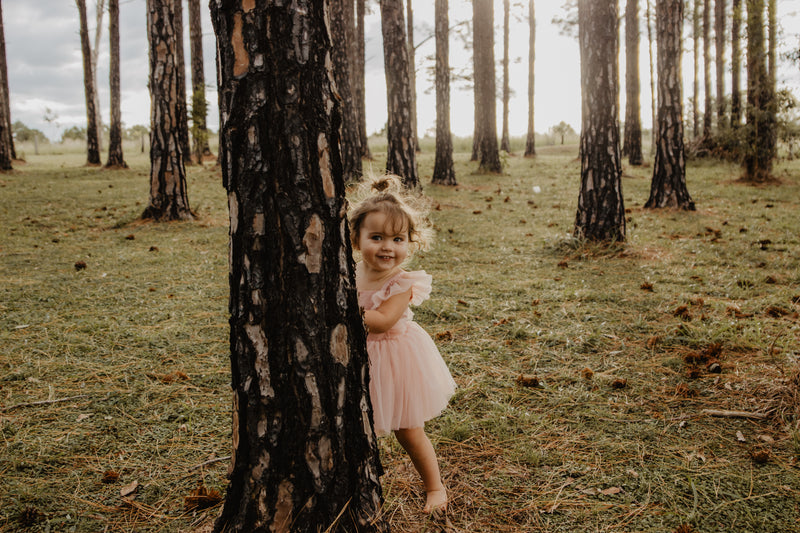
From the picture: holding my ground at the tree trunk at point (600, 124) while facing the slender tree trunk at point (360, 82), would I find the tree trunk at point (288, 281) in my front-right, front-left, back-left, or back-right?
back-left

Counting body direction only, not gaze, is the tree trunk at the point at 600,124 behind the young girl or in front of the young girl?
behind

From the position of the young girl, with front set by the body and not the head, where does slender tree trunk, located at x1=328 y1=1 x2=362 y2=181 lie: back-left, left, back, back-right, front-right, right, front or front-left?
back-right

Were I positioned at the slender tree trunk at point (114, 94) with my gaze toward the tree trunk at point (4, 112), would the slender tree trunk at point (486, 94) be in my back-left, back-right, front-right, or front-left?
back-left

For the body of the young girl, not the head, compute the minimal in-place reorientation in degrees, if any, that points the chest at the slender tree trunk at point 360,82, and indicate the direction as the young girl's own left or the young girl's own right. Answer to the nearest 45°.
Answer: approximately 135° to the young girl's own right

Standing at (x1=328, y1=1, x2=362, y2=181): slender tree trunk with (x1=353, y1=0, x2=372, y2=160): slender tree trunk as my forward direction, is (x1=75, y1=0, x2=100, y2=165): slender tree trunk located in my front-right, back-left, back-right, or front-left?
front-left

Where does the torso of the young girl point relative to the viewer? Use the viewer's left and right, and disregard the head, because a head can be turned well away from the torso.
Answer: facing the viewer and to the left of the viewer

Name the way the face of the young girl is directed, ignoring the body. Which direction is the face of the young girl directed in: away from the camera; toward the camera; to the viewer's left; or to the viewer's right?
toward the camera
